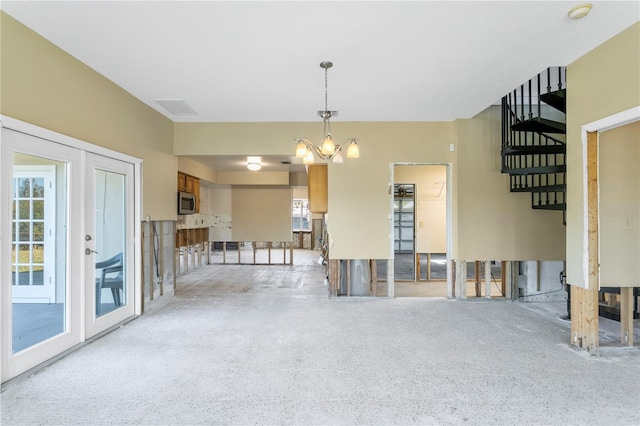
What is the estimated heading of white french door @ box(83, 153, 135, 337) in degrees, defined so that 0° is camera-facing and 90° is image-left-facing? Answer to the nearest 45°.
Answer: approximately 315°

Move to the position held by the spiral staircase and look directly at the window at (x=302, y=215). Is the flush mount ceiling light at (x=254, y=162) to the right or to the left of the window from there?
left

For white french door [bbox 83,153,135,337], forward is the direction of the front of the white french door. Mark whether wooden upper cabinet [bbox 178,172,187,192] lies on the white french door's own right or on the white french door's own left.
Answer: on the white french door's own left

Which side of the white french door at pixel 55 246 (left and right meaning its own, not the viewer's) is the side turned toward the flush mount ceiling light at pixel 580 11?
front

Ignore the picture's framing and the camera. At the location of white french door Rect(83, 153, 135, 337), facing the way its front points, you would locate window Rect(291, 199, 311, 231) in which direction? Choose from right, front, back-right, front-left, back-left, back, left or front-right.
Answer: left

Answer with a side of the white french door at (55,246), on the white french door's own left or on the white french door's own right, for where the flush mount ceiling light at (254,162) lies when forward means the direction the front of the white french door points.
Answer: on the white french door's own left

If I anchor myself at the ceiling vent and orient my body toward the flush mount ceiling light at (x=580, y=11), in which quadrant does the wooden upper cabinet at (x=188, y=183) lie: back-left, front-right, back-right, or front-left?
back-left

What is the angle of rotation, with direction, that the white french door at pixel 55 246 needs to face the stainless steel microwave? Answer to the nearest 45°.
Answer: approximately 90° to its left

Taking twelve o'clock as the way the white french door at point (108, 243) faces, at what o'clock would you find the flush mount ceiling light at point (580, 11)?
The flush mount ceiling light is roughly at 12 o'clock from the white french door.
